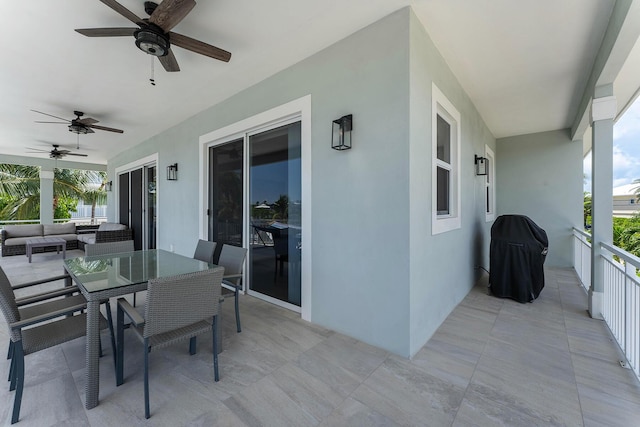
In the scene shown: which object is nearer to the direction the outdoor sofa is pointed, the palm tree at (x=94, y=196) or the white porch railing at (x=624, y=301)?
the white porch railing

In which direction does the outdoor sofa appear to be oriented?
toward the camera

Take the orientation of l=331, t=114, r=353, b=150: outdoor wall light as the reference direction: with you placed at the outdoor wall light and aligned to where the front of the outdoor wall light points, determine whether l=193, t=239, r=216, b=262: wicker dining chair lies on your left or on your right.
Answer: on your right

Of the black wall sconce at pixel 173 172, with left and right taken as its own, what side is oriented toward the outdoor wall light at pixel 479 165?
left

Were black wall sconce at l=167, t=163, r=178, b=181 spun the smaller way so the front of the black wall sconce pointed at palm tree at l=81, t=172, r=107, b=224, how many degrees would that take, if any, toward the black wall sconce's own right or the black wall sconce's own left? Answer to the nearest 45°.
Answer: approximately 135° to the black wall sconce's own right

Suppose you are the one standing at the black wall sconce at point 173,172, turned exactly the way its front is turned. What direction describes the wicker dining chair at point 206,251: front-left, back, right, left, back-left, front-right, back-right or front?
front-left

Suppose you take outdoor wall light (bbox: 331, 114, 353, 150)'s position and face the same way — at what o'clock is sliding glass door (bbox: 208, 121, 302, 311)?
The sliding glass door is roughly at 3 o'clock from the outdoor wall light.

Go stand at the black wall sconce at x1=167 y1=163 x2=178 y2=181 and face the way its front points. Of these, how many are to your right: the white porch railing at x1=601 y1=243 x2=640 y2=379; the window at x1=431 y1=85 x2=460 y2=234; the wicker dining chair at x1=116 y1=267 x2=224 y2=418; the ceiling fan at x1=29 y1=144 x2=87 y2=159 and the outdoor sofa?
2

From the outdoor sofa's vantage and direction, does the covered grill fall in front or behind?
in front

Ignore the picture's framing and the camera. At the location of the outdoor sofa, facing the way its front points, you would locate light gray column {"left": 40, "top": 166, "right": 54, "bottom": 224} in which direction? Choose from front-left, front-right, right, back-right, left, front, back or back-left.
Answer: back

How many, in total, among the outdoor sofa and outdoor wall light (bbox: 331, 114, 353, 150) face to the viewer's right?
0

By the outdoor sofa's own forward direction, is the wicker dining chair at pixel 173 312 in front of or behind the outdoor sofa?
in front

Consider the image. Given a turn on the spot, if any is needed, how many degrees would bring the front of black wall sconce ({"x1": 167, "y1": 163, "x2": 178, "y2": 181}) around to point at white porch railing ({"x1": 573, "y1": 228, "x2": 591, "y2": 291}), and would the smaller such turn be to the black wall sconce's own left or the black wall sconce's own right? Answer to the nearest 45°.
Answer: approximately 90° to the black wall sconce's own left

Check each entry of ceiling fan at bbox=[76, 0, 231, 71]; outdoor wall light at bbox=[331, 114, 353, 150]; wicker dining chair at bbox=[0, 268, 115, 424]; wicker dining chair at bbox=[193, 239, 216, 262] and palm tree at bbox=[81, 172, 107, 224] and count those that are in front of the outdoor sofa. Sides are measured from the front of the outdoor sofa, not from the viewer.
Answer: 4

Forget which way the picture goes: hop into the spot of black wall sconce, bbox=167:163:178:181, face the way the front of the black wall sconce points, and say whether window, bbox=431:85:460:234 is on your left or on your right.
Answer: on your left

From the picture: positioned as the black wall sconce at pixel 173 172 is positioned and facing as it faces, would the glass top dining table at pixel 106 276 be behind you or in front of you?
in front
